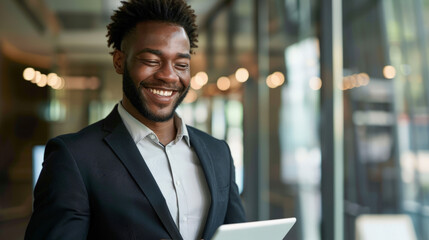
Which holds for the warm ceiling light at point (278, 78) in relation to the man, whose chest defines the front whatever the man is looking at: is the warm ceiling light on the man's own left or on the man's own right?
on the man's own left

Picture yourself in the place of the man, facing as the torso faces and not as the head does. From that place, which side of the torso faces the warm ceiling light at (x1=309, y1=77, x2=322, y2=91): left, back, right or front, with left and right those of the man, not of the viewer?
left

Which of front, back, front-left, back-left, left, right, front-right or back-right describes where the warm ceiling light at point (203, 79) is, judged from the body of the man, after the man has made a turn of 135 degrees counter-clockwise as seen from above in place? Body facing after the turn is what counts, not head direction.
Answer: front

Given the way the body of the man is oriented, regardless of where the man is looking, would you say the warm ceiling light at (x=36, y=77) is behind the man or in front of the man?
behind

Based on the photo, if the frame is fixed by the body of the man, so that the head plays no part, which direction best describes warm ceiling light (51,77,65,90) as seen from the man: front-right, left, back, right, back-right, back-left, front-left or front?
back-left

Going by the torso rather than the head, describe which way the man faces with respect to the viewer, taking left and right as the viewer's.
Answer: facing the viewer and to the right of the viewer

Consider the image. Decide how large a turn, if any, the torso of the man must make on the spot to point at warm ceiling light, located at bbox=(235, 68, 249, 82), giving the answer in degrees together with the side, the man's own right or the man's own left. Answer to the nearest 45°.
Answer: approximately 135° to the man's own left

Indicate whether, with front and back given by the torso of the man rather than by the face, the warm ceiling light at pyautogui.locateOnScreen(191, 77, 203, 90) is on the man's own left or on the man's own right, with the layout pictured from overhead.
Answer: on the man's own left

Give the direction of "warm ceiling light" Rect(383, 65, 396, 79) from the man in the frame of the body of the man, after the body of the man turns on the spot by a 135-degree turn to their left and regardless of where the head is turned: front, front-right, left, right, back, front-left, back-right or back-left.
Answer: front-right
